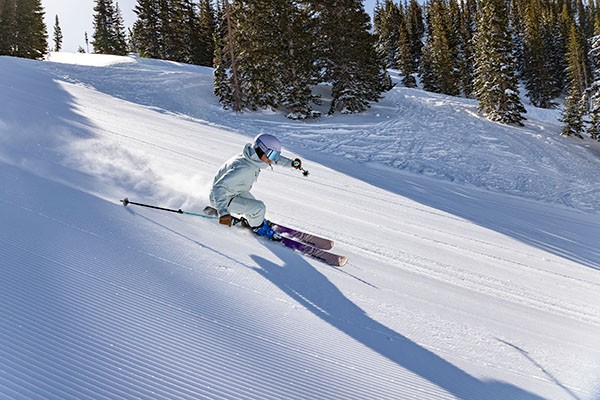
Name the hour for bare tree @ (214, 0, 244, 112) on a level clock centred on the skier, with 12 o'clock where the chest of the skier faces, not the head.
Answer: The bare tree is roughly at 9 o'clock from the skier.

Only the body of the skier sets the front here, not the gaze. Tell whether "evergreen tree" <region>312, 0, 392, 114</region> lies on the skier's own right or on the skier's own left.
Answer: on the skier's own left

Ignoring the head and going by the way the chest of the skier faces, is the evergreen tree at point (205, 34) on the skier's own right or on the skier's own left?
on the skier's own left

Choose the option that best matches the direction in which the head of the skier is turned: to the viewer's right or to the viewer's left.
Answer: to the viewer's right

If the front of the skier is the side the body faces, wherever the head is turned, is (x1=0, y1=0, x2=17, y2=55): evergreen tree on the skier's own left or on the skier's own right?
on the skier's own left

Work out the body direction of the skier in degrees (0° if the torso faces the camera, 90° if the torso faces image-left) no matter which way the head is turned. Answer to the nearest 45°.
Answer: approximately 270°

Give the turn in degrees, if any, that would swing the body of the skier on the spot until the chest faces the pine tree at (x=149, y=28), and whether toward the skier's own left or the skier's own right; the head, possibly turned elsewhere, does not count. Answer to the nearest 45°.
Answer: approximately 90° to the skier's own left

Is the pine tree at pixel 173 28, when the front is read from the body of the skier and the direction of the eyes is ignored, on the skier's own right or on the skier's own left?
on the skier's own left
